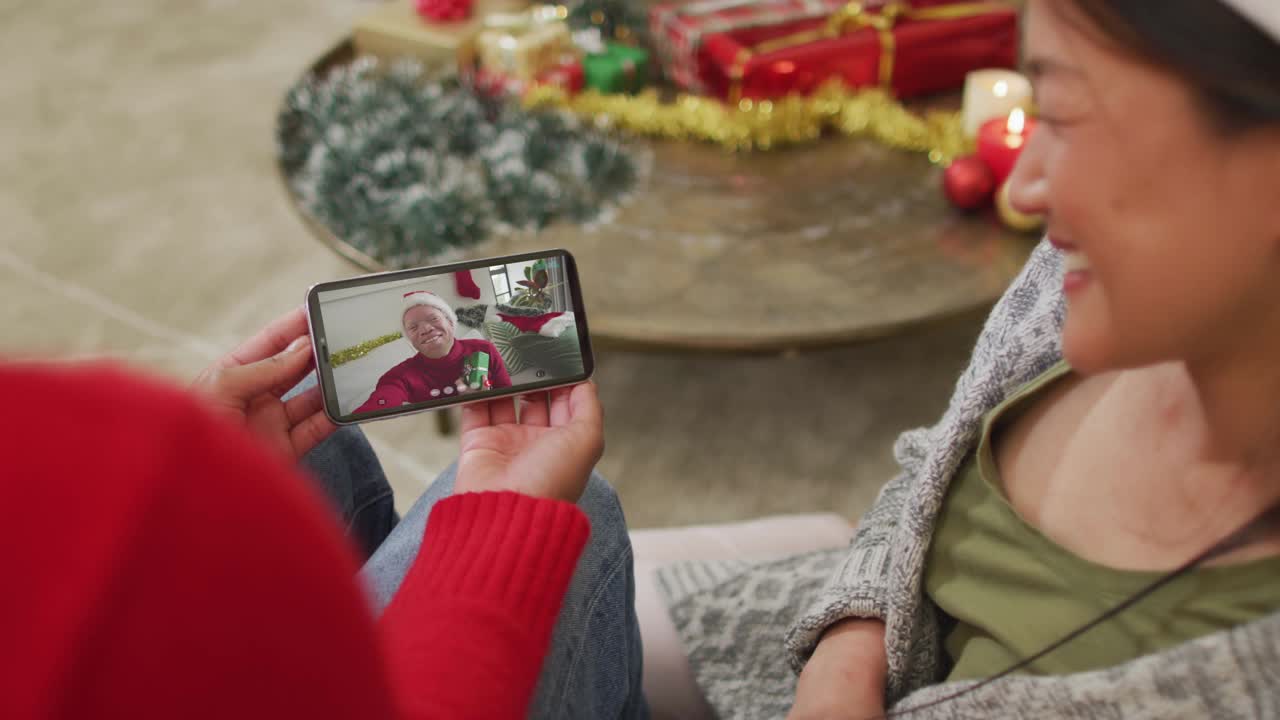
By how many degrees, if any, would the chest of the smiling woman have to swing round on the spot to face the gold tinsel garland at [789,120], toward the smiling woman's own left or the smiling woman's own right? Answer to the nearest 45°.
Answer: approximately 135° to the smiling woman's own right

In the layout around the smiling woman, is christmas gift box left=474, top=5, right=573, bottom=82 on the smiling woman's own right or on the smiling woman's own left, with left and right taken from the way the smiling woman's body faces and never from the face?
on the smiling woman's own right

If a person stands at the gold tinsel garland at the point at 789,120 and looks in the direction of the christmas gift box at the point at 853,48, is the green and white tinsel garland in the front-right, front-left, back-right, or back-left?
back-left

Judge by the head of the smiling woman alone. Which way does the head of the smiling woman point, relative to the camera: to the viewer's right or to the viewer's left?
to the viewer's left

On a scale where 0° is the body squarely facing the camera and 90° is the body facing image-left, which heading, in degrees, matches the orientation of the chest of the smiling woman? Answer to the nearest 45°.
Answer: approximately 45°

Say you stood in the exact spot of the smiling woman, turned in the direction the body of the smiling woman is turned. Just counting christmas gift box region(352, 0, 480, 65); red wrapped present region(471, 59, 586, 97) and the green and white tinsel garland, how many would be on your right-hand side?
3

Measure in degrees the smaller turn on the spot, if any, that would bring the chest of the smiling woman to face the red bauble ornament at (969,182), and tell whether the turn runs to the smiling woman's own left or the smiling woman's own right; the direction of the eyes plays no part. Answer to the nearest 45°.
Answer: approximately 135° to the smiling woman's own right

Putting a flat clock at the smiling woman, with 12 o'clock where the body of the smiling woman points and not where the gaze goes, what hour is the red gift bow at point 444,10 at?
The red gift bow is roughly at 3 o'clock from the smiling woman.
